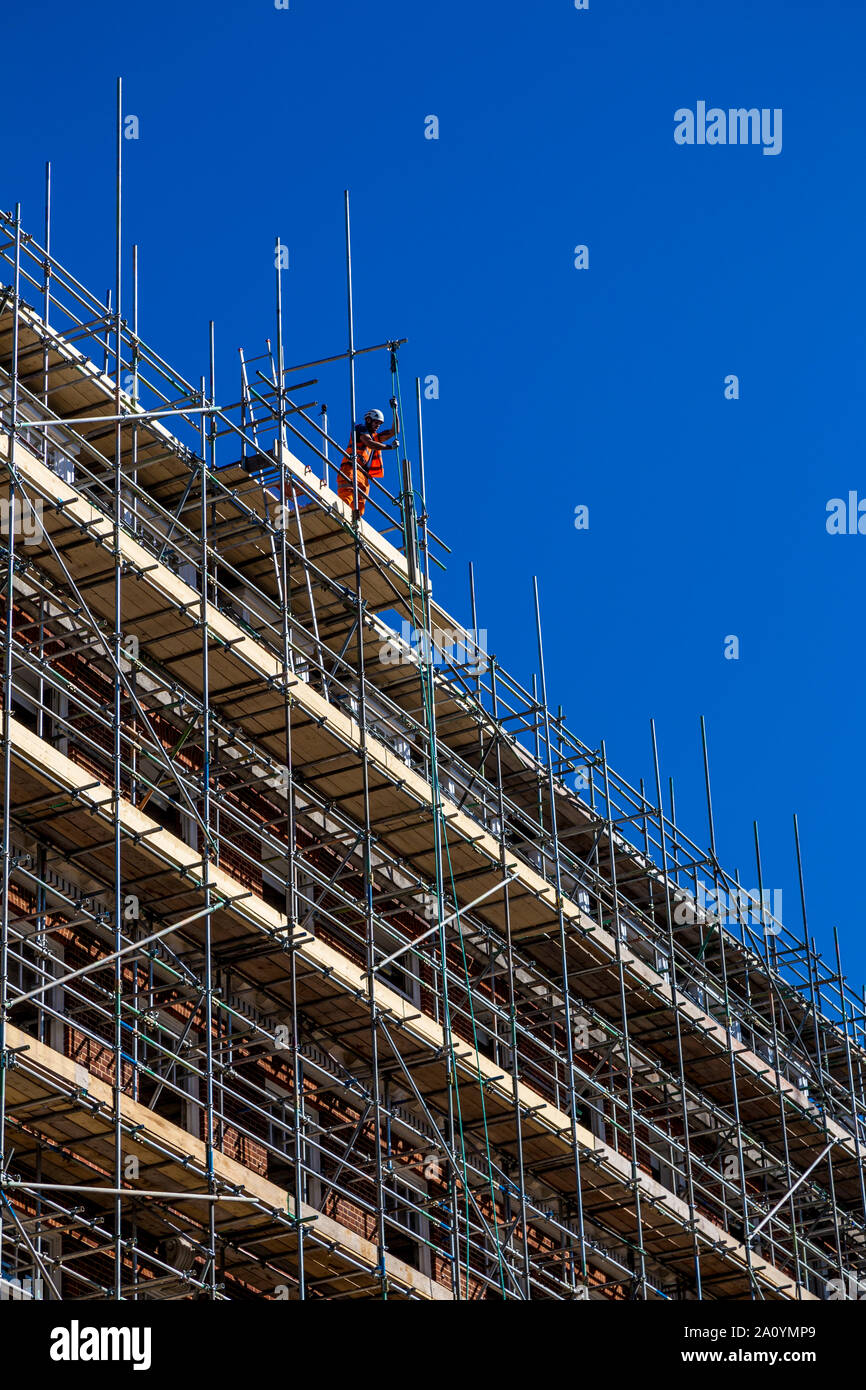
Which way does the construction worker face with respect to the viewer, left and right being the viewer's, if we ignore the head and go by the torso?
facing the viewer and to the right of the viewer
